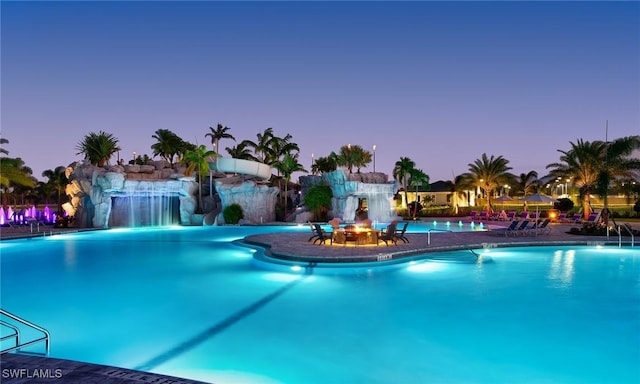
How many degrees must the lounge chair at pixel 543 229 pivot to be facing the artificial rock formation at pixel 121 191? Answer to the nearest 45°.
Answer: approximately 45° to its right

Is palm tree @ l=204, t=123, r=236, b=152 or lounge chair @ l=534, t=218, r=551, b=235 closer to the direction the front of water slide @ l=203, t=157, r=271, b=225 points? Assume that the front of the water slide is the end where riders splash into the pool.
the lounge chair

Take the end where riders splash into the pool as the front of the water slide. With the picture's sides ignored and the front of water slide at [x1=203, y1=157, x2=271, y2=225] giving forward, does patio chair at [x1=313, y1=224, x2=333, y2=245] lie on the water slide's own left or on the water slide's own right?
on the water slide's own left

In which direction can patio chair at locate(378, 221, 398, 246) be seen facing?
to the viewer's left

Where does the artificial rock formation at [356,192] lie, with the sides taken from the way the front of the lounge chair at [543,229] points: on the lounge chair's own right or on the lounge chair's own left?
on the lounge chair's own right
